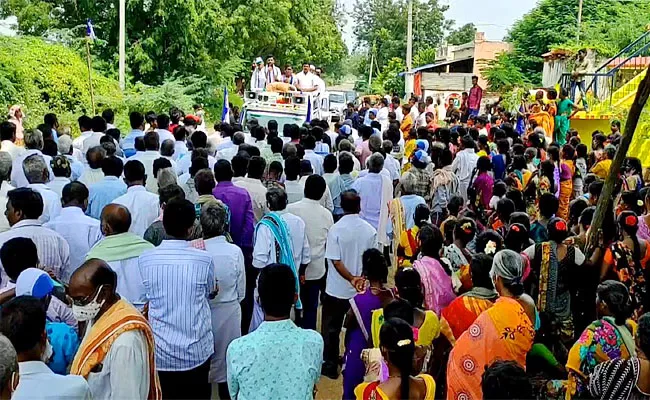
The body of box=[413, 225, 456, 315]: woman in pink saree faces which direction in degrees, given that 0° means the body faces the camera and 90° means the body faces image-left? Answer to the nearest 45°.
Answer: approximately 180°

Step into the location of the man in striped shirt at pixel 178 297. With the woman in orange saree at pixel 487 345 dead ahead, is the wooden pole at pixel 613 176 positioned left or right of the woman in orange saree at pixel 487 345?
left

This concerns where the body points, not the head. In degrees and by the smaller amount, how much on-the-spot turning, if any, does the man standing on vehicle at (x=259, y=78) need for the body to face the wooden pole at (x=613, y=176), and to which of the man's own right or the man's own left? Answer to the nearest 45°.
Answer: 0° — they already face it

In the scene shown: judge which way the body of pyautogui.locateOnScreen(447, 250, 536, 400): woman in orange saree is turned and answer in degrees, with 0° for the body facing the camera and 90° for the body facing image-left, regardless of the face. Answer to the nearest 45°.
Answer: approximately 135°

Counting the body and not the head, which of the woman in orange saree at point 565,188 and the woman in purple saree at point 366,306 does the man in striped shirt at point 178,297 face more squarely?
the woman in orange saree

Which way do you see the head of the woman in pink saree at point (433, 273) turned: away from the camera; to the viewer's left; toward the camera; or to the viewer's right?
away from the camera

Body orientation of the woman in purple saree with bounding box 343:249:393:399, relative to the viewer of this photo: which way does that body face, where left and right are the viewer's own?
facing away from the viewer

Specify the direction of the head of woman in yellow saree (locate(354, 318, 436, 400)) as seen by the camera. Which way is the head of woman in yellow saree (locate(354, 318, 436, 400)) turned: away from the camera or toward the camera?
away from the camera

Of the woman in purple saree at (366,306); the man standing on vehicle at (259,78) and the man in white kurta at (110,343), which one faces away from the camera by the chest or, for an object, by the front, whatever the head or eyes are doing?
the woman in purple saree

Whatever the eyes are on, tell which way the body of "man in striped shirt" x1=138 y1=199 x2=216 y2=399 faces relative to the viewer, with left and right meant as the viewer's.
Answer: facing away from the viewer

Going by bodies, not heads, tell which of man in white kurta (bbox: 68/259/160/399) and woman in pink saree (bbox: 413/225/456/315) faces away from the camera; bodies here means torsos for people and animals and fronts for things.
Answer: the woman in pink saree
